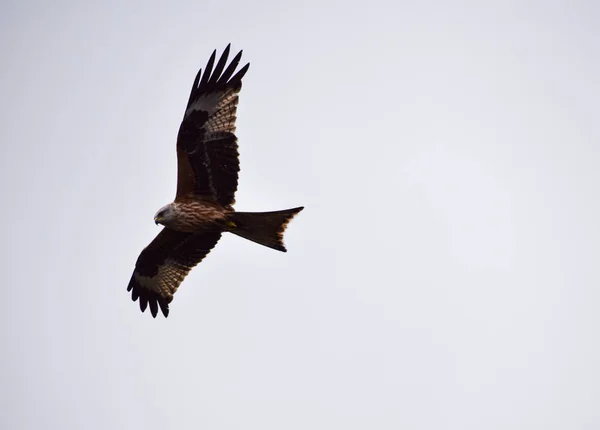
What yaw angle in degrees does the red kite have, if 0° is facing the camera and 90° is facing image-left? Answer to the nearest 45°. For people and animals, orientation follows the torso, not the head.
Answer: approximately 90°
